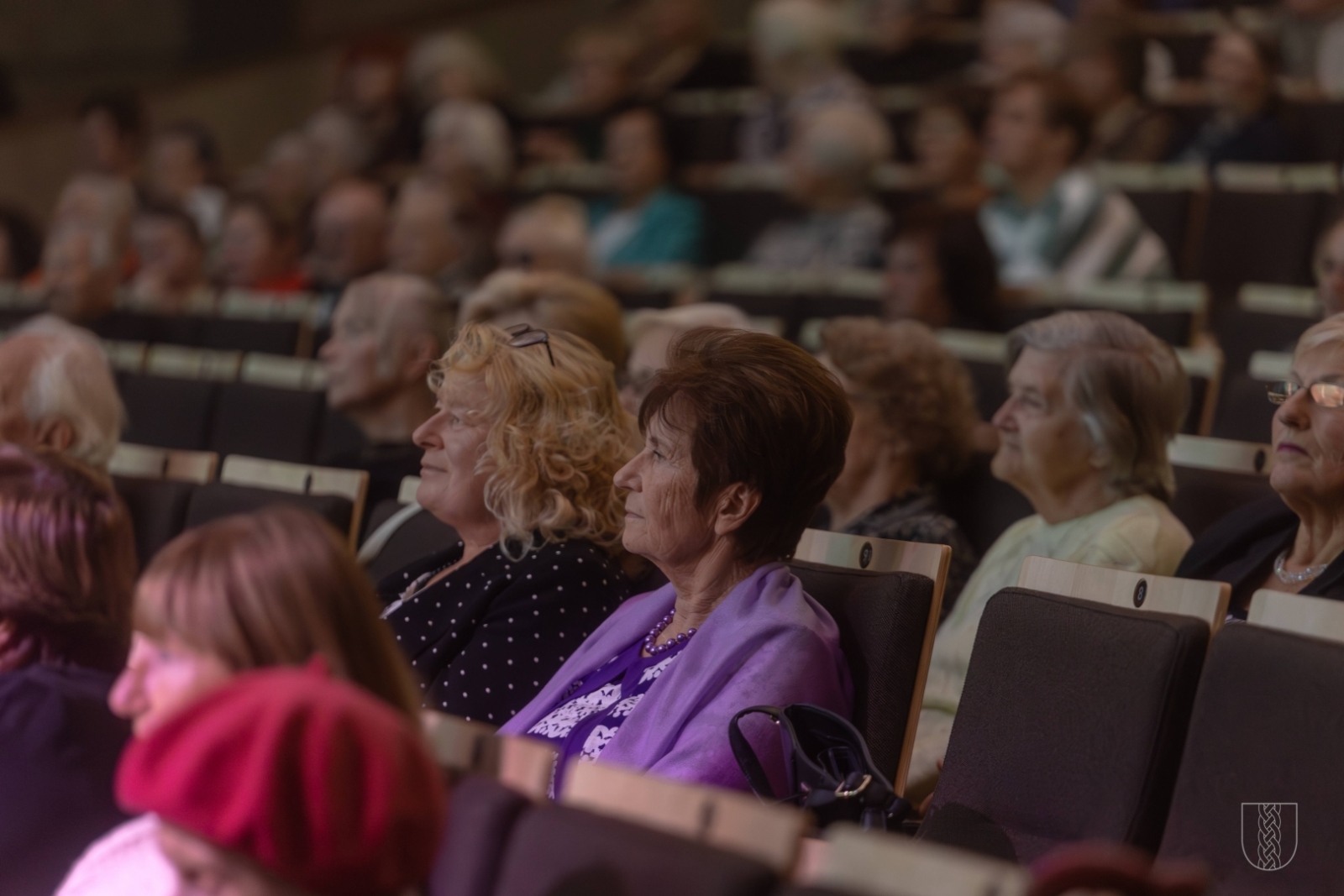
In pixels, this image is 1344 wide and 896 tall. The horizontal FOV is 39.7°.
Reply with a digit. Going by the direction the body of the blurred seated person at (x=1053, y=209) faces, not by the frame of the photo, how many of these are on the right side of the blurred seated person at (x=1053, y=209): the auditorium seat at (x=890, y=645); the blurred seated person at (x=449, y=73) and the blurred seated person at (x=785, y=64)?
2

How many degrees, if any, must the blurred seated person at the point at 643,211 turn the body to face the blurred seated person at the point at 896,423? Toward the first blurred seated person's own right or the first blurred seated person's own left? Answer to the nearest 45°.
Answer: approximately 45° to the first blurred seated person's own left

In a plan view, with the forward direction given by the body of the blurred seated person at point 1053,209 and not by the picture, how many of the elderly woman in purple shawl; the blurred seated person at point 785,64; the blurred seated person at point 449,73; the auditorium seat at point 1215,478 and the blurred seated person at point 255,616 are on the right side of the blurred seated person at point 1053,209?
2

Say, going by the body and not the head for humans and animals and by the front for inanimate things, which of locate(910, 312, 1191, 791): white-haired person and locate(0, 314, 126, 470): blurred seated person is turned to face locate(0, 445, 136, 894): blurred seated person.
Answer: the white-haired person

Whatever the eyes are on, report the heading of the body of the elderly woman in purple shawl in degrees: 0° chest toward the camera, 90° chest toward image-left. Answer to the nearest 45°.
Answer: approximately 45°

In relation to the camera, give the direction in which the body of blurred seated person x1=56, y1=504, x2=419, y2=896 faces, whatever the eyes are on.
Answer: to the viewer's left
